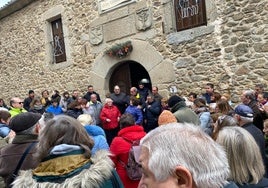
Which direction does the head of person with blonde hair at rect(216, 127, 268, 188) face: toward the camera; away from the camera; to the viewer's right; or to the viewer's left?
away from the camera

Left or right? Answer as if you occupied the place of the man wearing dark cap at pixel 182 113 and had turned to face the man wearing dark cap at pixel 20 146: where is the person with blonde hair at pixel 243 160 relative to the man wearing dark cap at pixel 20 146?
left

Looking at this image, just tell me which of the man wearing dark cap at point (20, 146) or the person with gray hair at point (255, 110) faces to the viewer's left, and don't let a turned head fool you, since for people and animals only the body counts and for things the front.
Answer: the person with gray hair

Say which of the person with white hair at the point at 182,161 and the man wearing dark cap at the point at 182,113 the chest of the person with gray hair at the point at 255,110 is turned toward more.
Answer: the man wearing dark cap

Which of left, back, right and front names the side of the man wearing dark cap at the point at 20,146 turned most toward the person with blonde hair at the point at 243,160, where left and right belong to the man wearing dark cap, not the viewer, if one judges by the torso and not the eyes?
right

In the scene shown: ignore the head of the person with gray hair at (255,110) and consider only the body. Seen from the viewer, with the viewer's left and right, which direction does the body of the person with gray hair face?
facing to the left of the viewer
